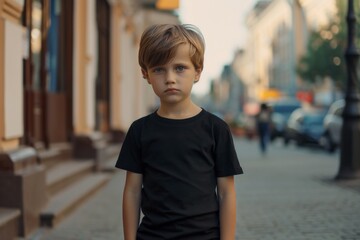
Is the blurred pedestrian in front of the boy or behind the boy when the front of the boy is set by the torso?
behind

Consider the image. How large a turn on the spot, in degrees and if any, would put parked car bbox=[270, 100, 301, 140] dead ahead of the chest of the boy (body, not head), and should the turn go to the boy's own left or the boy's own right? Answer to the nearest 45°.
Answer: approximately 180°

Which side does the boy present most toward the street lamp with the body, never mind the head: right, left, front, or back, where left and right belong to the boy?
back

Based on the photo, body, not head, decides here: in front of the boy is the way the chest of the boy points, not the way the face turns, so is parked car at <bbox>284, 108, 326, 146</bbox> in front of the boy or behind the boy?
behind

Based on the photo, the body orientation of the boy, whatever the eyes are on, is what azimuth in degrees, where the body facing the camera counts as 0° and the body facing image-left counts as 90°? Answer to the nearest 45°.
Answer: approximately 0°

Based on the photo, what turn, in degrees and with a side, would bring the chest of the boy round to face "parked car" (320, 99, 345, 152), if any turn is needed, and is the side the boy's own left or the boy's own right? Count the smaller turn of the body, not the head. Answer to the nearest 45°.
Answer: approximately 180°
